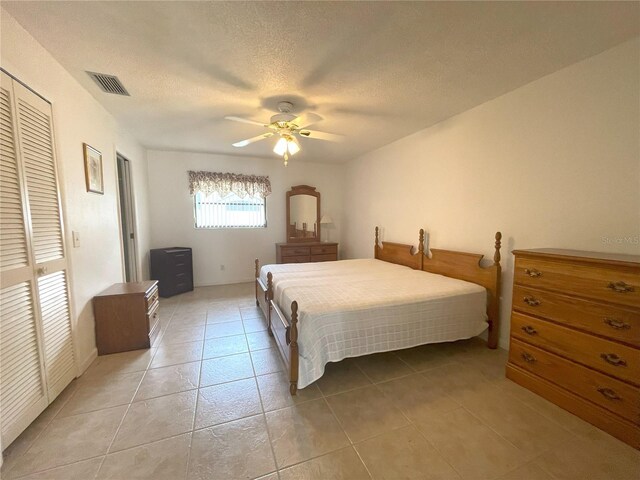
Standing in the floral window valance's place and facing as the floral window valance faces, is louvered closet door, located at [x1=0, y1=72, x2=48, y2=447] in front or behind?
in front

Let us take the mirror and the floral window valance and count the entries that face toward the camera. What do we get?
2

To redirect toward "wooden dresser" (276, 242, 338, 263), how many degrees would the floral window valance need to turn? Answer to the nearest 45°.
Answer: approximately 90° to its left

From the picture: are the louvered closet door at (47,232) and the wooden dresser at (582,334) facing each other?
yes

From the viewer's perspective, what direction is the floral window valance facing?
toward the camera

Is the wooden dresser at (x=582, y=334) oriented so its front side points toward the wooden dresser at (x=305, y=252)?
no

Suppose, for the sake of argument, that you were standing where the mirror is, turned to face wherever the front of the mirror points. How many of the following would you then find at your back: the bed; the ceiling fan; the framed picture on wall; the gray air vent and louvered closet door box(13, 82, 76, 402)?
0

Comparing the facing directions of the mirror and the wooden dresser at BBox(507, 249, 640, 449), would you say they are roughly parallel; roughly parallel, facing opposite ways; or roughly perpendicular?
roughly perpendicular

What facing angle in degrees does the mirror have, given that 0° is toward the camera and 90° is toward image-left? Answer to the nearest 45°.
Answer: approximately 0°

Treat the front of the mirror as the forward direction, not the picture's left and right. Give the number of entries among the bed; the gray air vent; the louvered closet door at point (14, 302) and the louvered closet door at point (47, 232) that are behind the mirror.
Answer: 0

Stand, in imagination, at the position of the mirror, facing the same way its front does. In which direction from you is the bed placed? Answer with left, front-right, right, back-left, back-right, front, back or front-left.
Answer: front

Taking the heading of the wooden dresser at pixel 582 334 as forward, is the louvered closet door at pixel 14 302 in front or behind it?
in front

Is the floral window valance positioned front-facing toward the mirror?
no

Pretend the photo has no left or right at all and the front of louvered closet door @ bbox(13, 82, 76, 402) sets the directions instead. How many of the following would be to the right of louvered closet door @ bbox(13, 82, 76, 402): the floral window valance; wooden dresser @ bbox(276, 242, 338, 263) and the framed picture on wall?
0

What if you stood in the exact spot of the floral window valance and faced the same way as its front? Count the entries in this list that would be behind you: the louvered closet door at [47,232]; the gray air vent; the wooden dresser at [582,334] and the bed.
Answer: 0

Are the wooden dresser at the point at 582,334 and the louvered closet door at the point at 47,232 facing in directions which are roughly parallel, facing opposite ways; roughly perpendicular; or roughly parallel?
roughly parallel, facing opposite ways
